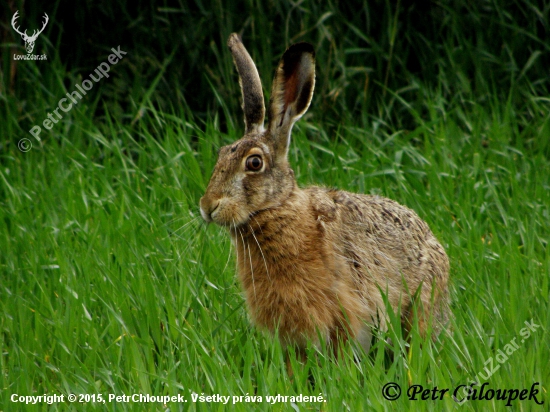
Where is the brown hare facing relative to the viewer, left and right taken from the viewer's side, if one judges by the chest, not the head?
facing the viewer and to the left of the viewer
